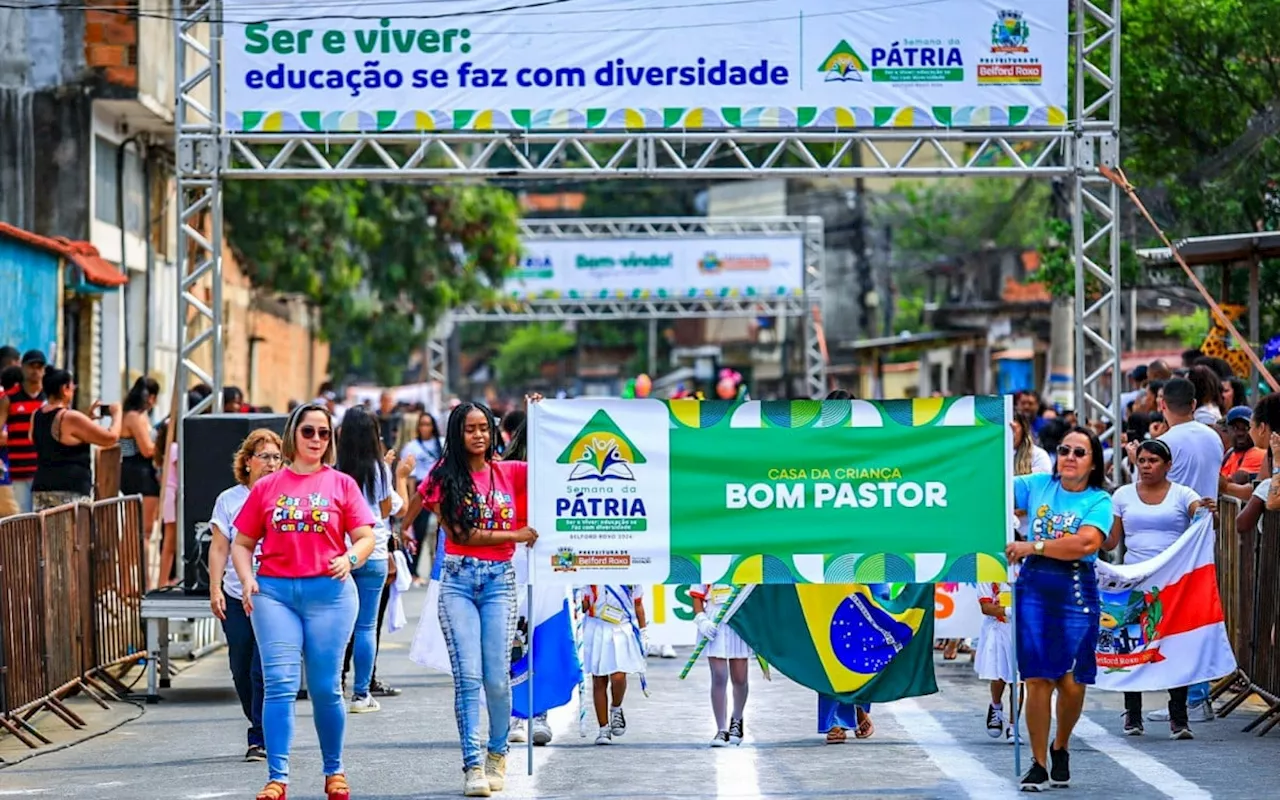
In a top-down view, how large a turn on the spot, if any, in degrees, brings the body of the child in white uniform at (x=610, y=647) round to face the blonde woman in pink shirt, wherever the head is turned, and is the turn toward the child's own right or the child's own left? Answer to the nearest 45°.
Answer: approximately 45° to the child's own right

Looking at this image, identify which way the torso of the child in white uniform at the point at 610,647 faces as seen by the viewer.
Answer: toward the camera

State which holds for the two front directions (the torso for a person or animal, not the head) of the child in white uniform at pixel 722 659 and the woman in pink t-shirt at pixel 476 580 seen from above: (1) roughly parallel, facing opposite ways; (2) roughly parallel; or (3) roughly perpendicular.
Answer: roughly parallel

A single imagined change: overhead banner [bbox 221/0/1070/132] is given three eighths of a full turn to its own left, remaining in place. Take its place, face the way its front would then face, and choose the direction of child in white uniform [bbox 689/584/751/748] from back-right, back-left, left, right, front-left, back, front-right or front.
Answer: back-right

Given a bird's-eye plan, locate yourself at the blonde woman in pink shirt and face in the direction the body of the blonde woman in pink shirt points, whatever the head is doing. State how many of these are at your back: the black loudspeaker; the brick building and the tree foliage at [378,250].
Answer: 3

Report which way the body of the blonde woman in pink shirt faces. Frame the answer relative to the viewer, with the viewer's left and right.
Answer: facing the viewer

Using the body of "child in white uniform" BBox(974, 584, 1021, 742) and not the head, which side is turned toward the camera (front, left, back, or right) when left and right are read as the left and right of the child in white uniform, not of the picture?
front

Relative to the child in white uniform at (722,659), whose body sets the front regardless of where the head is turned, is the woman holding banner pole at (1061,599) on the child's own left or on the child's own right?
on the child's own left

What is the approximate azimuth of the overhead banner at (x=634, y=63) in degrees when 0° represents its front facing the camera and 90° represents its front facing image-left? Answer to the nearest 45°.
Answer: approximately 0°

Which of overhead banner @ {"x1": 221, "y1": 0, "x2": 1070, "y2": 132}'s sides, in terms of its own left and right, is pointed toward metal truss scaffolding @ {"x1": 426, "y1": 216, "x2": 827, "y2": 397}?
back

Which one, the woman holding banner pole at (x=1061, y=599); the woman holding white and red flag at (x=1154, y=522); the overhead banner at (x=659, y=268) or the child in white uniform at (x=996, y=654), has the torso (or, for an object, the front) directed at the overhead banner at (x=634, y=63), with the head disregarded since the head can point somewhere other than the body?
the overhead banner at (x=659, y=268)

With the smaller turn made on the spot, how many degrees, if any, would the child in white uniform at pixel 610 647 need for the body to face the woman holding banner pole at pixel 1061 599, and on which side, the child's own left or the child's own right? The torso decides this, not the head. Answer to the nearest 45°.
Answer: approximately 45° to the child's own left

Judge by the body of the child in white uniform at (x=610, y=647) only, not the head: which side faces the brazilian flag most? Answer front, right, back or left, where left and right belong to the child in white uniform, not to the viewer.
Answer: left

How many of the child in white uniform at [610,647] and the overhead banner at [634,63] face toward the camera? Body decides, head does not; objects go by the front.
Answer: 2

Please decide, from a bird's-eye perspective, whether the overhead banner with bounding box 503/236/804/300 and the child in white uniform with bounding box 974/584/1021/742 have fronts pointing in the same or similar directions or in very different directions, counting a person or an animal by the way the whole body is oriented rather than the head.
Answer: same or similar directions

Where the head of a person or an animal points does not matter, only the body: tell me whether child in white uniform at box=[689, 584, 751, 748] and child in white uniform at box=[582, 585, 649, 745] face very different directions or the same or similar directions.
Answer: same or similar directions

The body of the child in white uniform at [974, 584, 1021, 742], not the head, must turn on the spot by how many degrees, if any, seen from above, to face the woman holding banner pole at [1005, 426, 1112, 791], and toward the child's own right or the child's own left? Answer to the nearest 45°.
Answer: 0° — they already face them
